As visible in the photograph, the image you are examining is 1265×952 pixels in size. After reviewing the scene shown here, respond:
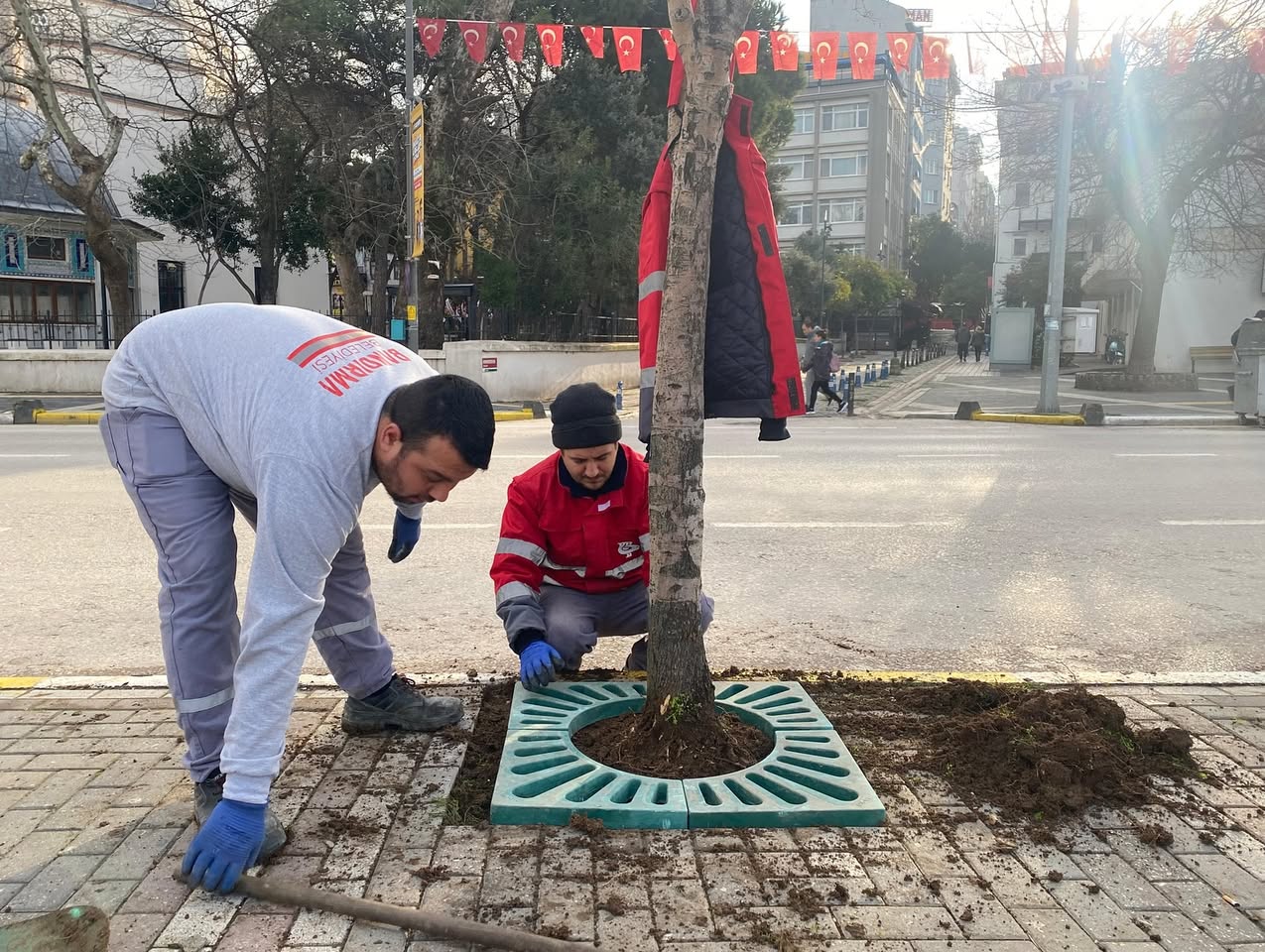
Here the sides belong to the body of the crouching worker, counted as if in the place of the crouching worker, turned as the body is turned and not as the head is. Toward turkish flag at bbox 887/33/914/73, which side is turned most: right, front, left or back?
back

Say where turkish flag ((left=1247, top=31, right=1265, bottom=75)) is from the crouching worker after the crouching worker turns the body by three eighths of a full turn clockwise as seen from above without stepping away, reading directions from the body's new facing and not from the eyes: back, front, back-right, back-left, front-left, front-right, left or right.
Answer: right

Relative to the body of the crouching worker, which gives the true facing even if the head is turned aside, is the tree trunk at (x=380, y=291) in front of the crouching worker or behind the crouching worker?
behind

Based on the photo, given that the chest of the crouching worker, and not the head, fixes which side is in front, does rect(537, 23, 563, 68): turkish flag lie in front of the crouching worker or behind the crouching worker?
behind

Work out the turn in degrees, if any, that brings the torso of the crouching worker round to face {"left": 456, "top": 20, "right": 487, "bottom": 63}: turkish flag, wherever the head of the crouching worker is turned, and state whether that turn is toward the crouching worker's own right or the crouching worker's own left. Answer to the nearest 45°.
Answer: approximately 180°

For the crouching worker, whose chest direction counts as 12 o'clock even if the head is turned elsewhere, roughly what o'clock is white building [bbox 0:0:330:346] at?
The white building is roughly at 5 o'clock from the crouching worker.

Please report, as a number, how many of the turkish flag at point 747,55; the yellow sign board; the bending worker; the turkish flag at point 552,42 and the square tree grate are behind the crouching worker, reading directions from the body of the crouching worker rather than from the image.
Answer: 3

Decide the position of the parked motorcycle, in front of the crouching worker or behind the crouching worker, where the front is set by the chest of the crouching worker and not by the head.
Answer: behind

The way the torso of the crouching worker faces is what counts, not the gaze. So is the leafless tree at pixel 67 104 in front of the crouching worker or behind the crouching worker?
behind

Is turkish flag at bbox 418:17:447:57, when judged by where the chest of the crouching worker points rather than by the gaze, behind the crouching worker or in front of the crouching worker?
behind

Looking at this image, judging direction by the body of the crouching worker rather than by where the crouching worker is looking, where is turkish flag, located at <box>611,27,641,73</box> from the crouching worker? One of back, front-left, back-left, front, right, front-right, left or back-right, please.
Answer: back

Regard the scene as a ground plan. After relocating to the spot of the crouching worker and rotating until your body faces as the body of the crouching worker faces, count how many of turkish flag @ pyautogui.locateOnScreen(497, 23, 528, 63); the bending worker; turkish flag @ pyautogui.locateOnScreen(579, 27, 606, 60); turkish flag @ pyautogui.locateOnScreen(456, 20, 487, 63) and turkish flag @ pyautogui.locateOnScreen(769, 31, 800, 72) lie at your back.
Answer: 4

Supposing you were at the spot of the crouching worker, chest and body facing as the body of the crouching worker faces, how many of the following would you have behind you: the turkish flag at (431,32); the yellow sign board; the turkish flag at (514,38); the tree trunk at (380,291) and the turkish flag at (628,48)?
5

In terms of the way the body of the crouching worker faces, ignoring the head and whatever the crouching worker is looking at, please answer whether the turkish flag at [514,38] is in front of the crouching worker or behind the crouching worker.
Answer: behind

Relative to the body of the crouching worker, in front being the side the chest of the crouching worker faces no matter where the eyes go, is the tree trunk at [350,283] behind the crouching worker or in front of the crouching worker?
behind

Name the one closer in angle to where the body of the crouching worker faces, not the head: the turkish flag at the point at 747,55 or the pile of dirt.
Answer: the pile of dirt

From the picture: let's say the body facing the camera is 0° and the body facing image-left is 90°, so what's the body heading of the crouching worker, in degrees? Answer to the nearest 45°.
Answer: approximately 0°
